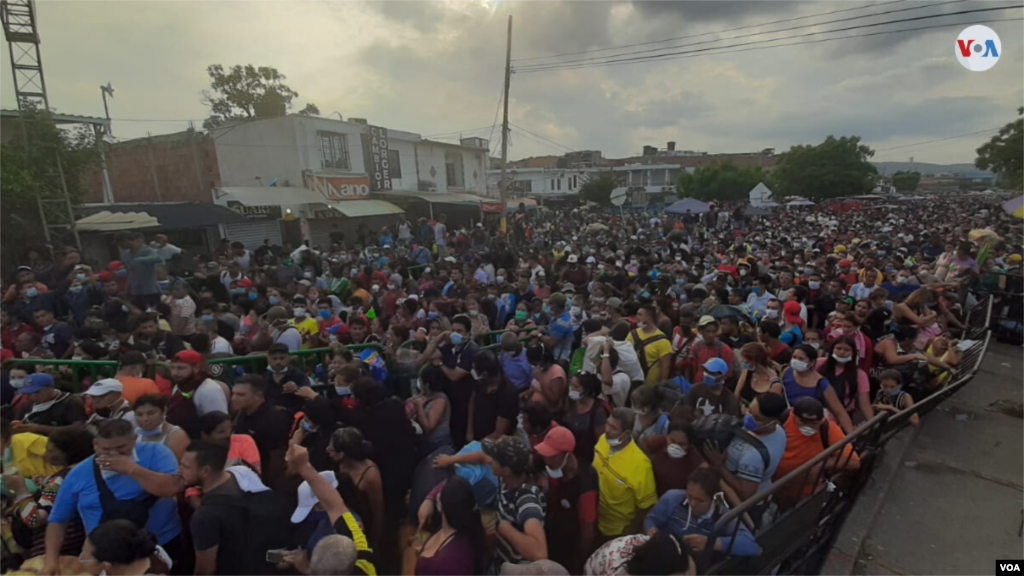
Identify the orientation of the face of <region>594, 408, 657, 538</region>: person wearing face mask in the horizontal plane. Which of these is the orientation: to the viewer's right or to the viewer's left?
to the viewer's left

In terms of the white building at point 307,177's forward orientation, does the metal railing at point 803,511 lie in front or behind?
in front

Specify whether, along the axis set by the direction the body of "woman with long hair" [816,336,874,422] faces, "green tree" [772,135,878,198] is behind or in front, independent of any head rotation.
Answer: behind

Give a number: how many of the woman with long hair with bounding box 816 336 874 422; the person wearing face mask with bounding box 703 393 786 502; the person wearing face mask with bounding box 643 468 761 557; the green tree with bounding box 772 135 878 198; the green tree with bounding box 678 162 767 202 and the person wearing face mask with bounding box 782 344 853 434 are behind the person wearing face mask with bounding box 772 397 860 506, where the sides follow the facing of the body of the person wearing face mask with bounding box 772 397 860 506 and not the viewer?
4

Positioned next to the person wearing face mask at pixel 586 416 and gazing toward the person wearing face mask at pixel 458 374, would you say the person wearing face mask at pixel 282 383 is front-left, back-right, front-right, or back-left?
front-left

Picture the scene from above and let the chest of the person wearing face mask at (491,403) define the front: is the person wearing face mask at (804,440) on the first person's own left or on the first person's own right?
on the first person's own left

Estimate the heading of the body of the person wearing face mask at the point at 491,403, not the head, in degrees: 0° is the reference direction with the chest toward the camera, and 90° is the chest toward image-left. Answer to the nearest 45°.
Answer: approximately 45°

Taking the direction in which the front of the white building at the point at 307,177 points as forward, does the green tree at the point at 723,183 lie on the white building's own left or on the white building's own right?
on the white building's own left

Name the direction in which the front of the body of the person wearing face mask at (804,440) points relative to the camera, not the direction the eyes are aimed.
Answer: toward the camera

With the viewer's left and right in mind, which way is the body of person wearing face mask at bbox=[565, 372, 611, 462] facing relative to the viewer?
facing the viewer and to the left of the viewer

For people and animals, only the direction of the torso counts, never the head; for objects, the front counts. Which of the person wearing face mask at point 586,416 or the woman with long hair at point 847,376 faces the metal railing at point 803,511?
the woman with long hair

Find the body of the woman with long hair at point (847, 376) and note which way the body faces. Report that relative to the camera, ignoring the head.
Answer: toward the camera

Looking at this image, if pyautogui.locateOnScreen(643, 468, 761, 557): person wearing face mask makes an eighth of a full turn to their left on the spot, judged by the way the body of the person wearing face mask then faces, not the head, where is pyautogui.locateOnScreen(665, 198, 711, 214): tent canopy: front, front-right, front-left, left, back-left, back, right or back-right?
back

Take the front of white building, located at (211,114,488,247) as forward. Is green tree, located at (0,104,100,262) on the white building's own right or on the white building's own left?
on the white building's own right

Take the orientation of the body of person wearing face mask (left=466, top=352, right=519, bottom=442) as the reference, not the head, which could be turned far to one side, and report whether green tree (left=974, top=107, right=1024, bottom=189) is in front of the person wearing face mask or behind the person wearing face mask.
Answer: behind

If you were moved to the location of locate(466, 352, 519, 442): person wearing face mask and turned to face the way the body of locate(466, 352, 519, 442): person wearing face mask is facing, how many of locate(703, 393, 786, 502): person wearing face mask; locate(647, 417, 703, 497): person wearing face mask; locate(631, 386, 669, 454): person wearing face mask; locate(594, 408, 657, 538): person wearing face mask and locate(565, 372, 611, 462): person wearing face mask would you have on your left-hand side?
5

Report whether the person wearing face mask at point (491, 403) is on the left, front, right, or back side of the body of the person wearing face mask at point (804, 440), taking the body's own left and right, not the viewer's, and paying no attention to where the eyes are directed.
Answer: right

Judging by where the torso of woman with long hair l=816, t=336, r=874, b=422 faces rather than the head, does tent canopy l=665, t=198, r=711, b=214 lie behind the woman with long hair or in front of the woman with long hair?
behind
